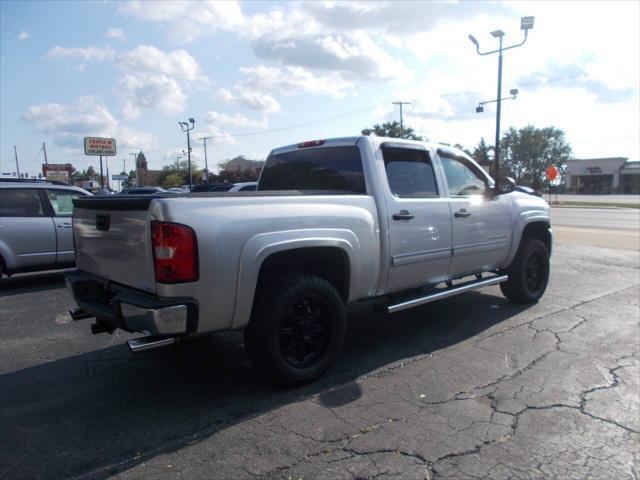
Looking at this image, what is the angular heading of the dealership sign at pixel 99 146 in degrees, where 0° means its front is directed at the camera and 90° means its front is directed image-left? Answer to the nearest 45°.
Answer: approximately 0°

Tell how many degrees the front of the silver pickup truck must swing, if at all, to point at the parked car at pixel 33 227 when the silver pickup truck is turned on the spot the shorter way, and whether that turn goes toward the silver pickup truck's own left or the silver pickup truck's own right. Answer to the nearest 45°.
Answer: approximately 90° to the silver pickup truck's own left

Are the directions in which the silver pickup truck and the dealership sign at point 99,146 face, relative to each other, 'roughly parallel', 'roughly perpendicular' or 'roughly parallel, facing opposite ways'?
roughly perpendicular

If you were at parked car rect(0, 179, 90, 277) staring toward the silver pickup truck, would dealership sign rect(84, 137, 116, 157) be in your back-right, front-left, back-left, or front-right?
back-left

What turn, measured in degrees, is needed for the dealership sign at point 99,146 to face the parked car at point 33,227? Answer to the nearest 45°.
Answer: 0° — it already faces it

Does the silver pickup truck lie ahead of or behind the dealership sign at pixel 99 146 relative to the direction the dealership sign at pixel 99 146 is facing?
ahead

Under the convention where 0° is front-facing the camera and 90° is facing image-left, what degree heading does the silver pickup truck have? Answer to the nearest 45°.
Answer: approximately 225°

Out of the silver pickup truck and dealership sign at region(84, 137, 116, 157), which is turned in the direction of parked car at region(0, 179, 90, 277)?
the dealership sign

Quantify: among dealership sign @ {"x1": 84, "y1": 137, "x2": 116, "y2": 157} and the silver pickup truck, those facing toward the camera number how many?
1
